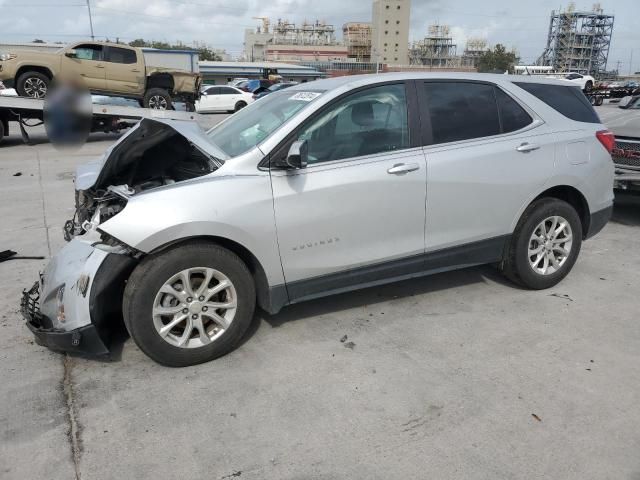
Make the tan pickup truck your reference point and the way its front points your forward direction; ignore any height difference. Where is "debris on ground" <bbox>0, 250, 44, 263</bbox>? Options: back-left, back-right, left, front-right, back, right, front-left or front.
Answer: left

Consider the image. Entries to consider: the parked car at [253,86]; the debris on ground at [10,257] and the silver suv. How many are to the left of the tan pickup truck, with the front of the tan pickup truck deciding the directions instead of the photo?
2

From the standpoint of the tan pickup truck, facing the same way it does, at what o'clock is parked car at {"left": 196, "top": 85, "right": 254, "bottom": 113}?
The parked car is roughly at 4 o'clock from the tan pickup truck.

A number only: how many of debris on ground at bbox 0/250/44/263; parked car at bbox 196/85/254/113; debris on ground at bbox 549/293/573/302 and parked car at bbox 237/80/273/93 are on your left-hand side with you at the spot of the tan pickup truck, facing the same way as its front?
2

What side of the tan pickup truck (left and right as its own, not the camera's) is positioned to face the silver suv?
left

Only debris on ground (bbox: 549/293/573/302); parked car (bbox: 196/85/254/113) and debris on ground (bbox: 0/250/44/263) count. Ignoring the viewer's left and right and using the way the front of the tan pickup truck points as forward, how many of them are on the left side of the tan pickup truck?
2

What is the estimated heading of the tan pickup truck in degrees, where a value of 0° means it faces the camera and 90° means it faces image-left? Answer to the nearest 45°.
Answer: approximately 90°

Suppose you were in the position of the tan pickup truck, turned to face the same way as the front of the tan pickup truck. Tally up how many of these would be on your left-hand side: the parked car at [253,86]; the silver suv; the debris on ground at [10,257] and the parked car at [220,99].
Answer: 2

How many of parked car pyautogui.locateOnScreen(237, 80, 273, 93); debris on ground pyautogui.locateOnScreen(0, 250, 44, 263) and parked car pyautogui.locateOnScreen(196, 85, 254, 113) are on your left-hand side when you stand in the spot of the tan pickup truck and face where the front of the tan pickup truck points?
1

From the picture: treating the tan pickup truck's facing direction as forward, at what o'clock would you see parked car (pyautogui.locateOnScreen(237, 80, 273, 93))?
The parked car is roughly at 4 o'clock from the tan pickup truck.

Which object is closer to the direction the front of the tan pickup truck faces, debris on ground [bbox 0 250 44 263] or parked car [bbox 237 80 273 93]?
the debris on ground
